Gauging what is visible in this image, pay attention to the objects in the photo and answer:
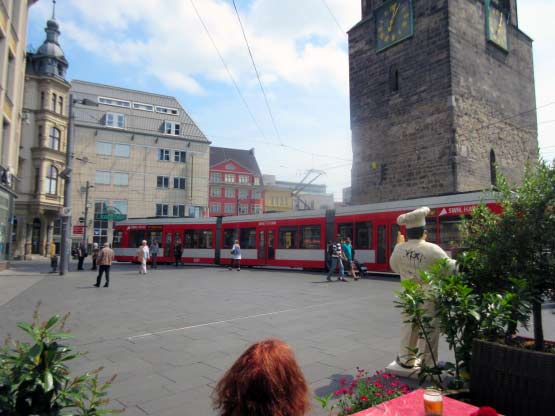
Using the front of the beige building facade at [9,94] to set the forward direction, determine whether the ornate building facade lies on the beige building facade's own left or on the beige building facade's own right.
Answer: on the beige building facade's own left

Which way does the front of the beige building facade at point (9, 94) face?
to the viewer's right

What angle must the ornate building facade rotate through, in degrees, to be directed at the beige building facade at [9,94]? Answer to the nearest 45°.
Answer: approximately 45° to its right

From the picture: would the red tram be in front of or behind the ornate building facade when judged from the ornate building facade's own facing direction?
in front

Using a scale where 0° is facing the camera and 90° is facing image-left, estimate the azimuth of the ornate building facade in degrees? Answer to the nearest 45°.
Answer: approximately 315°

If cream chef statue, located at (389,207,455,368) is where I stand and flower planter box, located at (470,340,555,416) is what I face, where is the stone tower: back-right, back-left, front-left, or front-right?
back-left

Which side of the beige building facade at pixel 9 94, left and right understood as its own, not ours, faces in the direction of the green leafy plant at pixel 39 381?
right
